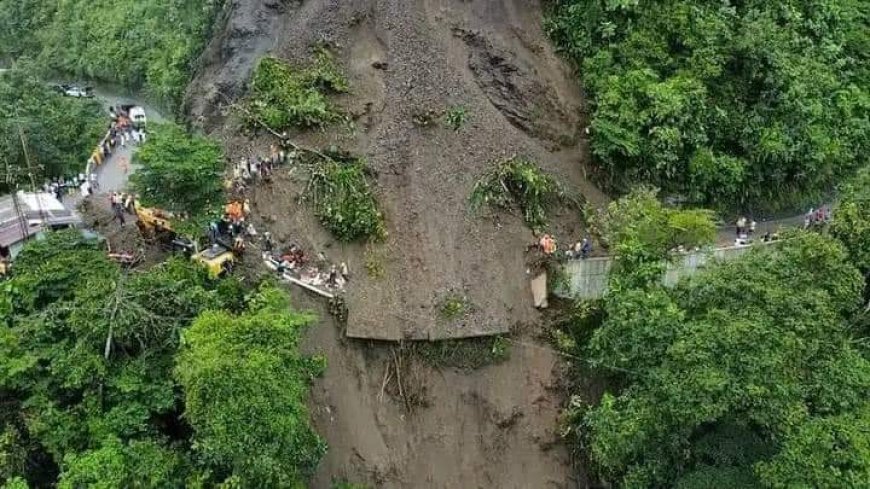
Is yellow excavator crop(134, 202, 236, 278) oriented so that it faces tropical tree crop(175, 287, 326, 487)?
no

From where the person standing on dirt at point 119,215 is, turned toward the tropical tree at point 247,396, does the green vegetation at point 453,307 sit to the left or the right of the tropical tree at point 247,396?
left

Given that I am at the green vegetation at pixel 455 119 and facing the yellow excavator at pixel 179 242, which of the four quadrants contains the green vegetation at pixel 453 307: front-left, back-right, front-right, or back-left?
front-left

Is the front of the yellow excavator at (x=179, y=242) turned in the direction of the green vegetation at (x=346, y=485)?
no
